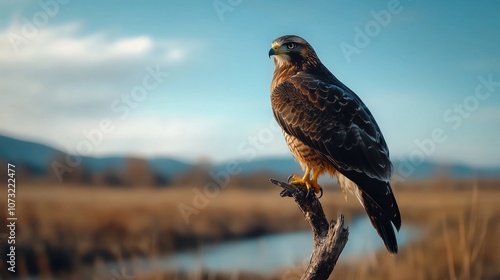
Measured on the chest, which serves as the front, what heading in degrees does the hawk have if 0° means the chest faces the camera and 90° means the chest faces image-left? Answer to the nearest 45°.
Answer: approximately 90°
